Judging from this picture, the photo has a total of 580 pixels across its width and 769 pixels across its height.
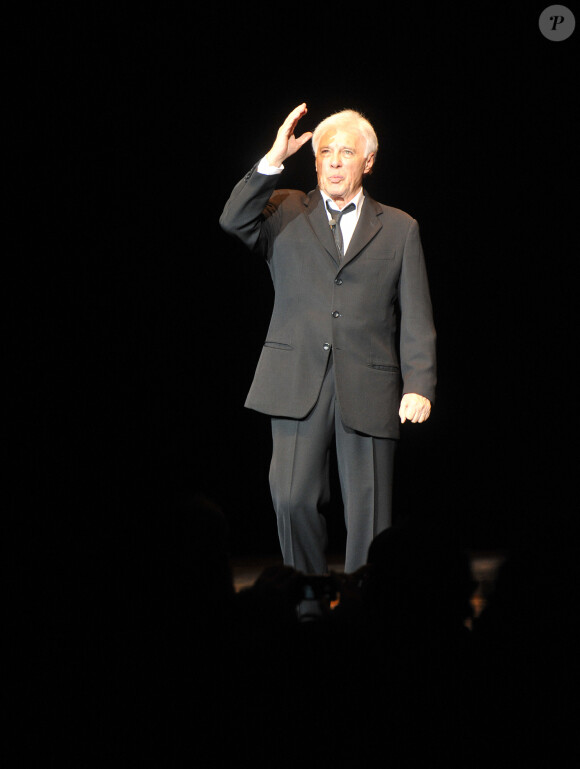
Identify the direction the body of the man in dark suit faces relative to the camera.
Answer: toward the camera
